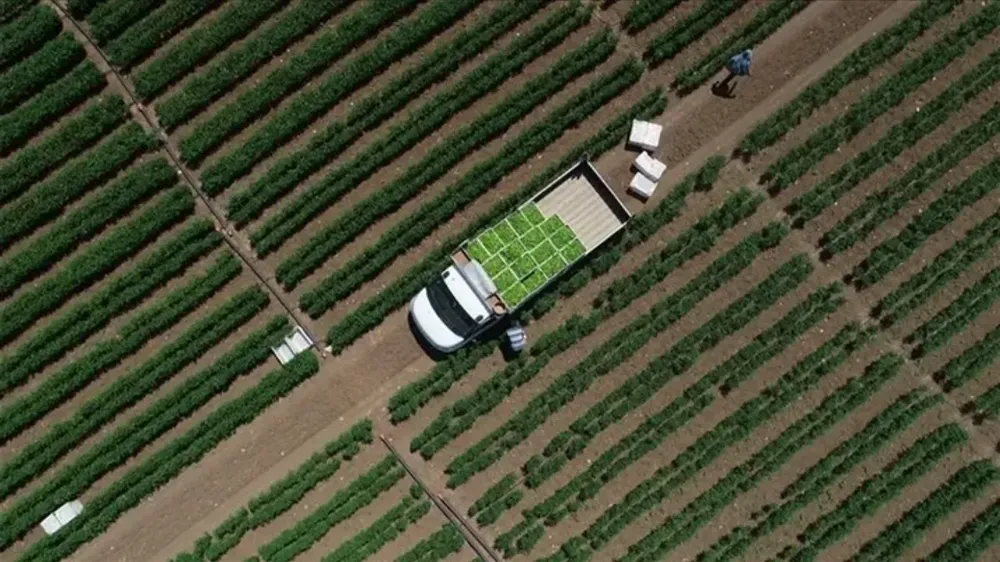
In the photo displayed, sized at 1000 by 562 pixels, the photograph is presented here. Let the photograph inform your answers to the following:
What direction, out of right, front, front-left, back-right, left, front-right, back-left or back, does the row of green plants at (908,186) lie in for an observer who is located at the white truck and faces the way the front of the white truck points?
back-left

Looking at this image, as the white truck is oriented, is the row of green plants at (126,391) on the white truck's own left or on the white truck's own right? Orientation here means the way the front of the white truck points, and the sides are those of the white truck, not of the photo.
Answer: on the white truck's own right

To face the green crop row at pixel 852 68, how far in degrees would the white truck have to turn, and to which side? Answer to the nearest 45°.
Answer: approximately 135° to its left

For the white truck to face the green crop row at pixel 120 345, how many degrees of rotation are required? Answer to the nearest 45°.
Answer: approximately 45° to its right

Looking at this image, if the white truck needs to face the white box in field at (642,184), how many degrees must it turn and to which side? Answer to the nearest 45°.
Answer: approximately 135° to its left

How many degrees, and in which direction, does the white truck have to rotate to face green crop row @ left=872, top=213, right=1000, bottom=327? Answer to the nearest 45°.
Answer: approximately 135° to its left

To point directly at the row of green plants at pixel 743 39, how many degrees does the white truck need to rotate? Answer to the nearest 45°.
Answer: approximately 135° to its left

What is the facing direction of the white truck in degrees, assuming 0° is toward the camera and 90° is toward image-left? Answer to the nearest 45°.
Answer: approximately 45°

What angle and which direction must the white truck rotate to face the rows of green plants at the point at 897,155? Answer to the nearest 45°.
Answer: approximately 135° to its left
